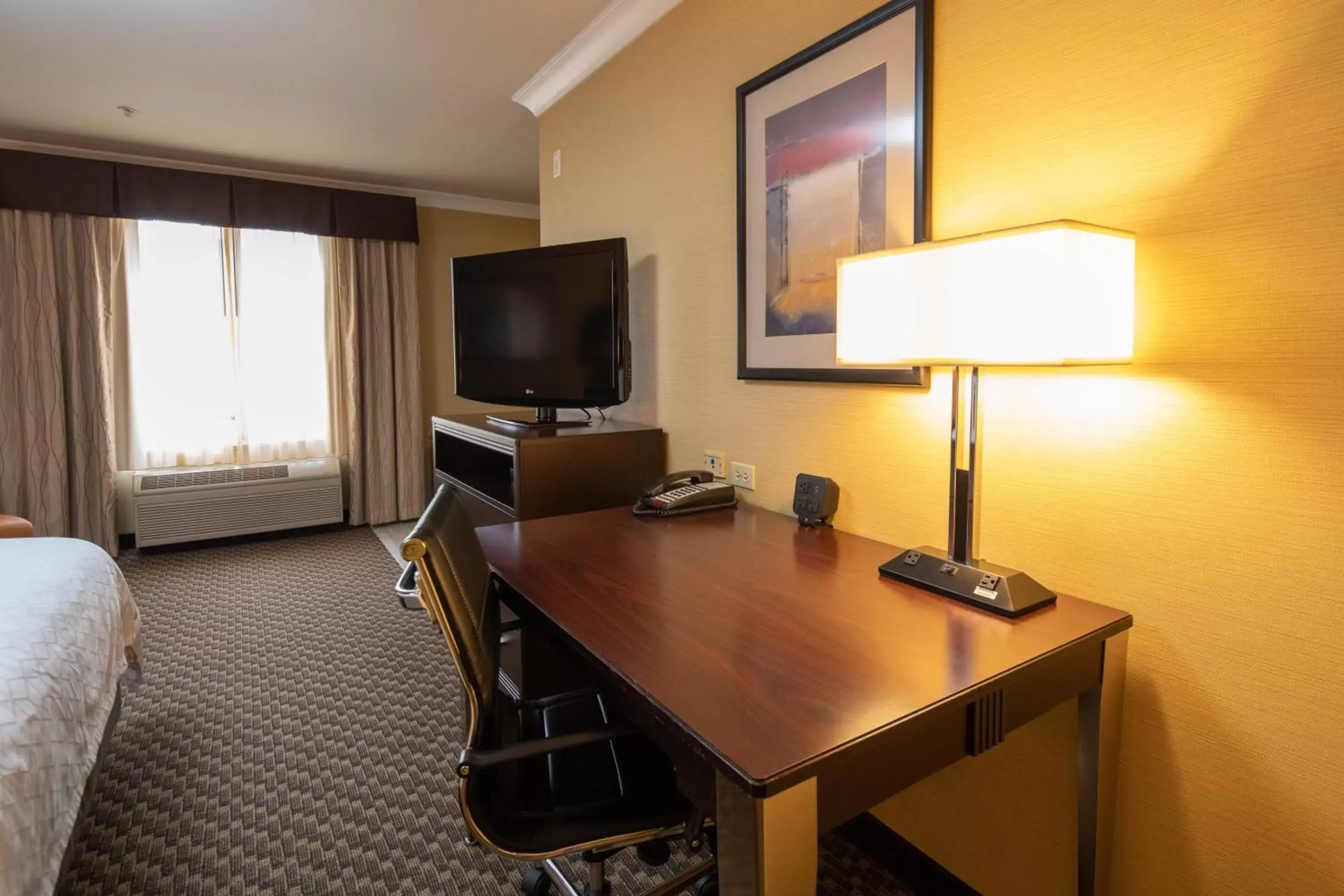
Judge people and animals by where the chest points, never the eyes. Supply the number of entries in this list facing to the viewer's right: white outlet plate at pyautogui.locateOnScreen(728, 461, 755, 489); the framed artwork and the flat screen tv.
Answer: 0

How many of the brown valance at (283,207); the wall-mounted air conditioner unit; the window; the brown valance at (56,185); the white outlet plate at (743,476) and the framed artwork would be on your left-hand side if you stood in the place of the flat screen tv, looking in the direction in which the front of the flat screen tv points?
2

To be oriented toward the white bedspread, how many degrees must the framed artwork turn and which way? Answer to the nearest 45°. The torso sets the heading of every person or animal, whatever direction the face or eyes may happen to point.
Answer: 0° — it already faces it

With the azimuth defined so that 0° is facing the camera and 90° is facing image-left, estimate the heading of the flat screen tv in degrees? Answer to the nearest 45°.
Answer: approximately 45°

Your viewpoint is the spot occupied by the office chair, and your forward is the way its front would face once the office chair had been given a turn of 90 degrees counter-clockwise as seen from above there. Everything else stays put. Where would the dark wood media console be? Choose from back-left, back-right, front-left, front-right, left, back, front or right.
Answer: front

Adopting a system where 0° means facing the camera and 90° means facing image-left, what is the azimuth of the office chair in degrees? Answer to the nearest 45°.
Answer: approximately 270°

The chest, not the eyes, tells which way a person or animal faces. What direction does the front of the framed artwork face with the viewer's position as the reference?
facing the viewer and to the left of the viewer

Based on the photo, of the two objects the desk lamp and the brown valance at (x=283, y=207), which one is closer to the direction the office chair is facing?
the desk lamp

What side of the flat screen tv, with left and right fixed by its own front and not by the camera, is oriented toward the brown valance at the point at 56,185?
right

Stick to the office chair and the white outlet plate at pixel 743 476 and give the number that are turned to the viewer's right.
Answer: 1

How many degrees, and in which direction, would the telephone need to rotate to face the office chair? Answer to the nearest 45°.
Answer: approximately 45° to its left

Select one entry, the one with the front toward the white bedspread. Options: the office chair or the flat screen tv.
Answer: the flat screen tv
